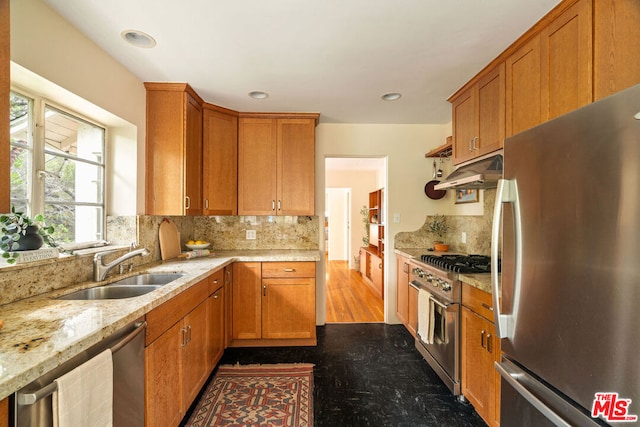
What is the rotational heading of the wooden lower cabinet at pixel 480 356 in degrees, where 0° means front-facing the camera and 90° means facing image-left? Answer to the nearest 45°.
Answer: approximately 45°

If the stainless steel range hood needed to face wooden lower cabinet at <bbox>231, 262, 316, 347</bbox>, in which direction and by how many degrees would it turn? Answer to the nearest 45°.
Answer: approximately 45° to its right

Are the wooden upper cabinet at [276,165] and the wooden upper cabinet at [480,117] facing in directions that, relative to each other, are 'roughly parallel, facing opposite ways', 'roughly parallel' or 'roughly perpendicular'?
roughly perpendicular

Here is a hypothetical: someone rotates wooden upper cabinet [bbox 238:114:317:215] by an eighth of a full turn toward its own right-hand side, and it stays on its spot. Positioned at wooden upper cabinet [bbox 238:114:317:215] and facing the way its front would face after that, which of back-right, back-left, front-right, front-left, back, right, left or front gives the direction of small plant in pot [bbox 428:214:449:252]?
back-left

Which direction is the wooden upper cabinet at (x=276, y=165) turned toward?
toward the camera

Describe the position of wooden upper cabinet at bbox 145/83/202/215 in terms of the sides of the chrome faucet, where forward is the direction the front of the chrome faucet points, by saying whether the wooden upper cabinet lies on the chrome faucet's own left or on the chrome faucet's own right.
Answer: on the chrome faucet's own left

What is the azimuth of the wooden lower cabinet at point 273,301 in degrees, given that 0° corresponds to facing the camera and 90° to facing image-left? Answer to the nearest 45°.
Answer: approximately 0°

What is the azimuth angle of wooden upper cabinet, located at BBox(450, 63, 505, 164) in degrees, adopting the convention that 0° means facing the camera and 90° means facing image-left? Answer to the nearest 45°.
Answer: approximately 45°

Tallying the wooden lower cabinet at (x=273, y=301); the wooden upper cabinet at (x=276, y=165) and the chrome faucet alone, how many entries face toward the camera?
2

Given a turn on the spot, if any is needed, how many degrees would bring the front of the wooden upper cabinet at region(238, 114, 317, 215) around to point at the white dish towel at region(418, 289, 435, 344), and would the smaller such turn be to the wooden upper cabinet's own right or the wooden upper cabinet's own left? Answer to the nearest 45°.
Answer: approximately 45° to the wooden upper cabinet's own left

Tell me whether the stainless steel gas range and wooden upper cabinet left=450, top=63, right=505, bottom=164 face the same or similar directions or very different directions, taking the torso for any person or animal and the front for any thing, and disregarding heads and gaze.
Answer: same or similar directions

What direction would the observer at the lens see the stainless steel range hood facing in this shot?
facing the viewer and to the left of the viewer

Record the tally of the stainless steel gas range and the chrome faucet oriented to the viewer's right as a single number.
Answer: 1

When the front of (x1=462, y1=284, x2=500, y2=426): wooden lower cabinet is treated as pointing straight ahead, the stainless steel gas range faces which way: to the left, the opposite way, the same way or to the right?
the same way
